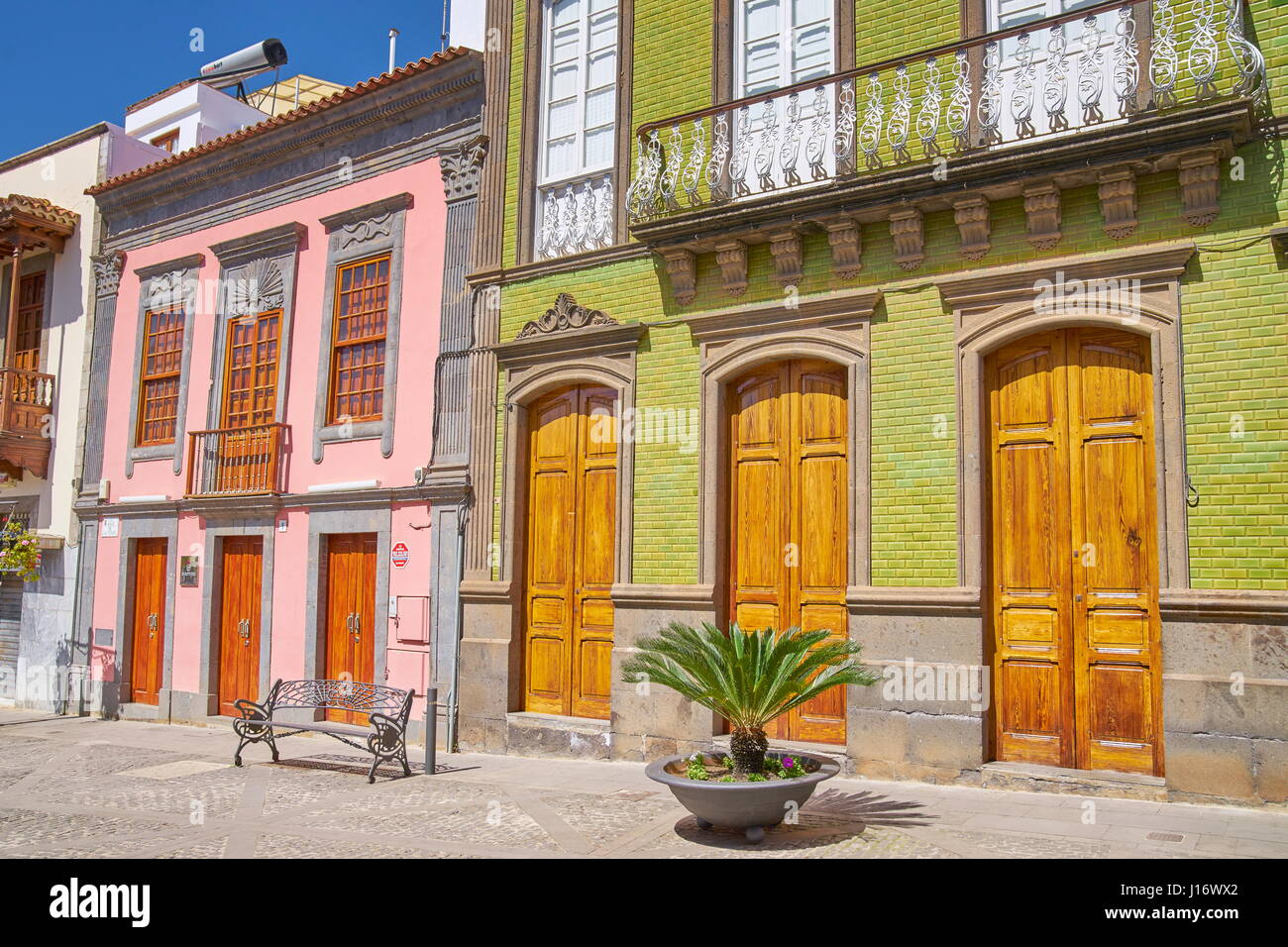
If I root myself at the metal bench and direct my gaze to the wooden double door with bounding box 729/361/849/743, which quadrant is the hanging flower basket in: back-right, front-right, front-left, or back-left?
back-left

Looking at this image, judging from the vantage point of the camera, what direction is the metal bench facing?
facing the viewer and to the left of the viewer

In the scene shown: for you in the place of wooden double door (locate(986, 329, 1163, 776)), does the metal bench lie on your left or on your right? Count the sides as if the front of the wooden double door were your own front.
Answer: on your right

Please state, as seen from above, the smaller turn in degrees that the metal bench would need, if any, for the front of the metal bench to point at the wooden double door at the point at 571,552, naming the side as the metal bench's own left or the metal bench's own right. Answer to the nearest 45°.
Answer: approximately 135° to the metal bench's own left

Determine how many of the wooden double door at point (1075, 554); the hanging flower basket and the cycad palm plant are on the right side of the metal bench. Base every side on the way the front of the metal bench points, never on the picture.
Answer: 1

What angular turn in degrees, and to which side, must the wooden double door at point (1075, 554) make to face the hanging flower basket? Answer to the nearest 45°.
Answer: approximately 90° to its right

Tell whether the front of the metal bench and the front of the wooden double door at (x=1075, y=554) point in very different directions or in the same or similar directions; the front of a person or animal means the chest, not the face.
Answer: same or similar directions

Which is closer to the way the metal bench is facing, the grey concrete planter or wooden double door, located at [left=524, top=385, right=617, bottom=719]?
the grey concrete planter

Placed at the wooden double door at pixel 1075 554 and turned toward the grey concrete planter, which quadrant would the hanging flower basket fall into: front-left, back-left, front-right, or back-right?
front-right

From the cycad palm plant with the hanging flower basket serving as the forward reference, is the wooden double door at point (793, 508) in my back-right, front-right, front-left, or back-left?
front-right

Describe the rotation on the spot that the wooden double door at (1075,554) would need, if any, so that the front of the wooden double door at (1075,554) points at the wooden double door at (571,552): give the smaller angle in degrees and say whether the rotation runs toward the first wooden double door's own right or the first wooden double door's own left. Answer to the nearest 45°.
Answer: approximately 90° to the first wooden double door's own right

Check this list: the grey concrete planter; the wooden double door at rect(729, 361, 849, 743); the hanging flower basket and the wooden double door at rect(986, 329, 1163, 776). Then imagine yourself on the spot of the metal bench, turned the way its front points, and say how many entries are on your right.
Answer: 1

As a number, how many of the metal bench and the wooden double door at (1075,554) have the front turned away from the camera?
0

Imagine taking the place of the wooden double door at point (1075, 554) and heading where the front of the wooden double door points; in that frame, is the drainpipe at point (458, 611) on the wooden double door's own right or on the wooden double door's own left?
on the wooden double door's own right

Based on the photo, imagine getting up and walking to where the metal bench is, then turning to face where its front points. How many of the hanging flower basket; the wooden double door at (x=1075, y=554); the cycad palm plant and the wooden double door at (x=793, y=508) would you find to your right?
1

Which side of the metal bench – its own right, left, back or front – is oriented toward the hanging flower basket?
right

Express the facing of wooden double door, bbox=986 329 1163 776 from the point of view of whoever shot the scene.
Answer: facing the viewer
